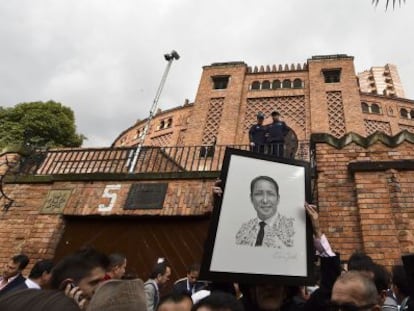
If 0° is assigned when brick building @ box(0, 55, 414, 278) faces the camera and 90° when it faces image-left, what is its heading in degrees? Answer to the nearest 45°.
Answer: approximately 0°

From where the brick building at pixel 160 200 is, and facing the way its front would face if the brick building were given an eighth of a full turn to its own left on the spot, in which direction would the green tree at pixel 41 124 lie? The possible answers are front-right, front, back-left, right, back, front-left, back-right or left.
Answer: back
